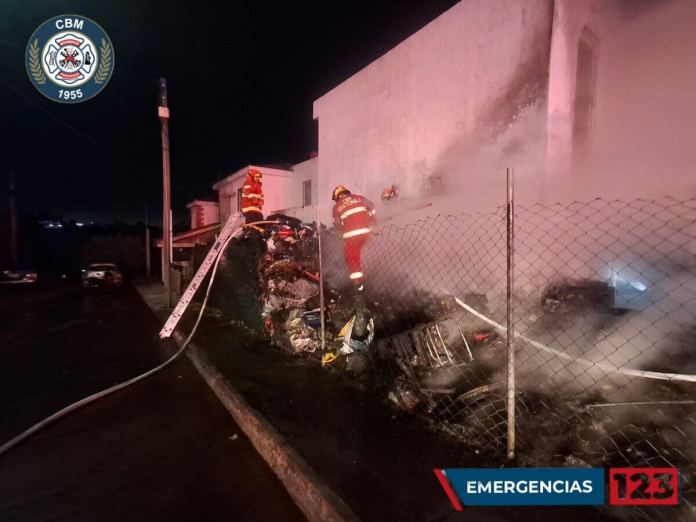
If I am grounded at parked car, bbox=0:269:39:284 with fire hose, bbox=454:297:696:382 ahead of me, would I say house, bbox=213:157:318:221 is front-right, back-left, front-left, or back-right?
front-left

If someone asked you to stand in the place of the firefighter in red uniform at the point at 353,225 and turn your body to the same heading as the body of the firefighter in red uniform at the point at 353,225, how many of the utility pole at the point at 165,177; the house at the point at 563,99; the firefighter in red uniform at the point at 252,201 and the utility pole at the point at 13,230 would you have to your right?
1

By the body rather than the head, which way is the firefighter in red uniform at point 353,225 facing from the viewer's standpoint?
away from the camera

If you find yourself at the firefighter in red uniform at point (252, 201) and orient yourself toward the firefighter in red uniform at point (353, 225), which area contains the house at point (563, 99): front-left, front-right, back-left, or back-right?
front-left

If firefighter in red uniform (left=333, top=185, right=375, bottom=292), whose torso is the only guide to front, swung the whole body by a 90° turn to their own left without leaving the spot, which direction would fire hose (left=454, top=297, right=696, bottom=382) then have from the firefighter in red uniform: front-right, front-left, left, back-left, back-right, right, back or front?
back-left

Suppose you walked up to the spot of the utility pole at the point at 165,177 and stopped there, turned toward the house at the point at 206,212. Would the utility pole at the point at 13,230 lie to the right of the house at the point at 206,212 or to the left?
left
